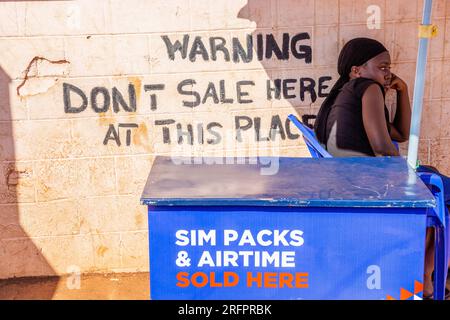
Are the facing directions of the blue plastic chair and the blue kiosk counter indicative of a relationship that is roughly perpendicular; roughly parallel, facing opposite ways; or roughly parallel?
roughly perpendicular

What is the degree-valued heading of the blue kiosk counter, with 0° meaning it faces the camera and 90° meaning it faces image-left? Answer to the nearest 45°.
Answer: approximately 0°

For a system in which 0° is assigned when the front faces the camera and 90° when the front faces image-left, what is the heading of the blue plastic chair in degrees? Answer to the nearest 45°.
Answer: approximately 270°

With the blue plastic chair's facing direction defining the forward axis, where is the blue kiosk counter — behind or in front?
behind

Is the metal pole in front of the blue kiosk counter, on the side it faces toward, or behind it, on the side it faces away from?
behind

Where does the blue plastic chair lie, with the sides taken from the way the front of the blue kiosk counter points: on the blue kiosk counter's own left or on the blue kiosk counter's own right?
on the blue kiosk counter's own left
